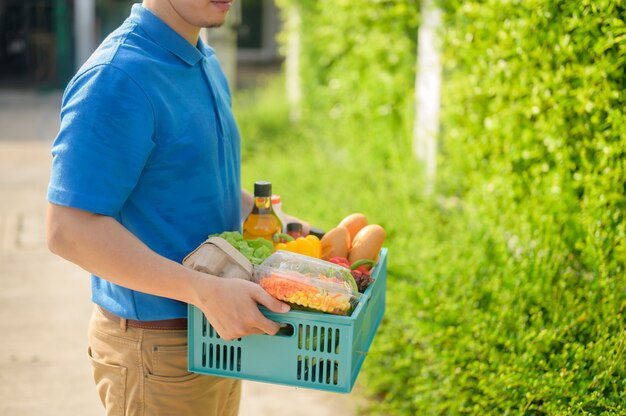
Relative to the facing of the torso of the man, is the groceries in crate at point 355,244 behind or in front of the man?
in front

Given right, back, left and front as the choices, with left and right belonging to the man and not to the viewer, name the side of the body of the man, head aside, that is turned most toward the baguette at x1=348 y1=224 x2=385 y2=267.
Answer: front

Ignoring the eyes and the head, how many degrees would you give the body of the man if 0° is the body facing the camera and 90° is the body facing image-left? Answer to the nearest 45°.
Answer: approximately 270°

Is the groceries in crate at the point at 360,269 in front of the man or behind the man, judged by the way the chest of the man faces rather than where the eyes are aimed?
in front
